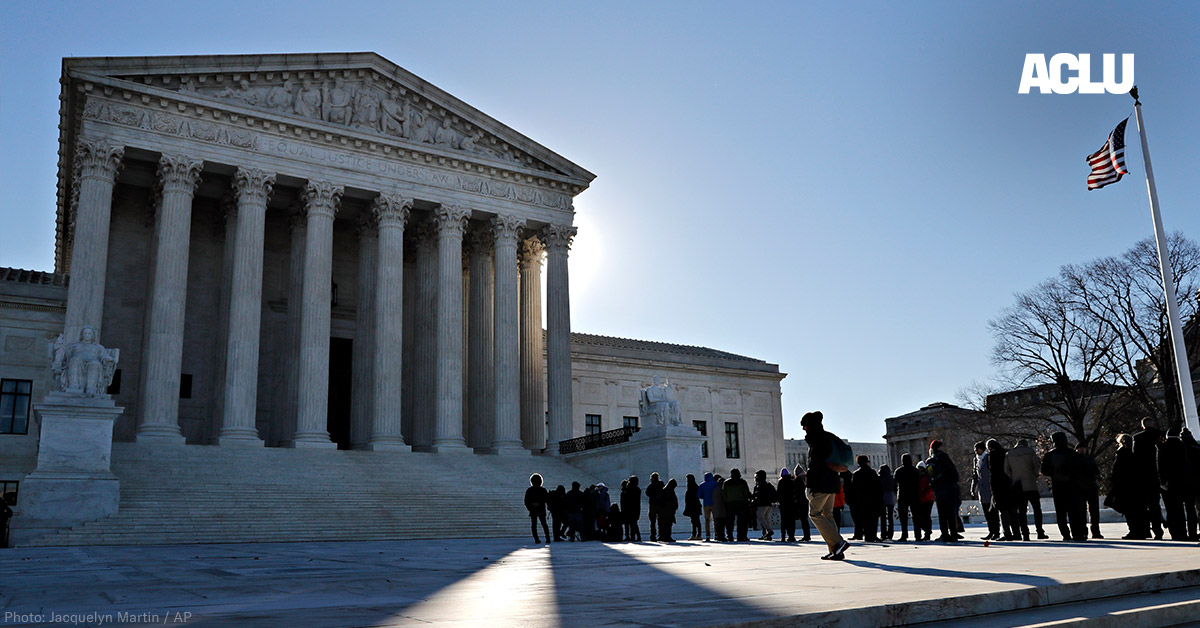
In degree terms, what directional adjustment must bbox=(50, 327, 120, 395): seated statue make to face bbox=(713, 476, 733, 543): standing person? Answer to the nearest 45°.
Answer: approximately 45° to its left

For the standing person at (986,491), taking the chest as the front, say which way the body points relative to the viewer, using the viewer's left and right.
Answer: facing to the left of the viewer

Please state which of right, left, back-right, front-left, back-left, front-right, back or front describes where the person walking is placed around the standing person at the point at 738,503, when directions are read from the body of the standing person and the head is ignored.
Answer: back

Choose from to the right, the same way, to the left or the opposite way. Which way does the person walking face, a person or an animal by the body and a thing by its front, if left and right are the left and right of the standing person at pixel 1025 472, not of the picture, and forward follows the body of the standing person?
to the left

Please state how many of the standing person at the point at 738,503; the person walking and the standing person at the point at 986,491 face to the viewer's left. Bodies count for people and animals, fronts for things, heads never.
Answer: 2

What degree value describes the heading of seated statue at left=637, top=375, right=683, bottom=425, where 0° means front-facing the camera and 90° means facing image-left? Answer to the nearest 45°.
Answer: approximately 315°
